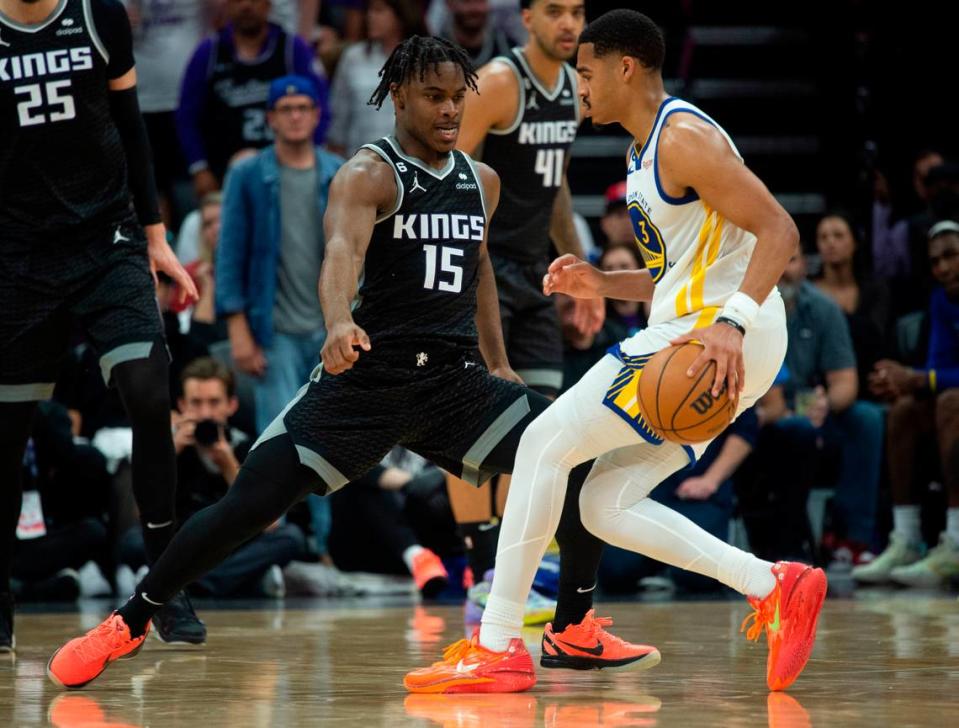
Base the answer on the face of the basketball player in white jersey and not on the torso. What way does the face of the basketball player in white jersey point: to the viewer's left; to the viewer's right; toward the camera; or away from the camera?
to the viewer's left

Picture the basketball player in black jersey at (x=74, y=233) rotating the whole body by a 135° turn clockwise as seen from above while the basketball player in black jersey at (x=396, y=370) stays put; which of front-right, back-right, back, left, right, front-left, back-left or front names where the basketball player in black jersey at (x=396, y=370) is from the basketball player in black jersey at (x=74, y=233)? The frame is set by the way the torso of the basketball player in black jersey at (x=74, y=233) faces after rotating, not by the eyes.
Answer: back

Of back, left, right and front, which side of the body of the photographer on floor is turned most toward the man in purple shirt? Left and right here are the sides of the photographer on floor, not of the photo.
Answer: back

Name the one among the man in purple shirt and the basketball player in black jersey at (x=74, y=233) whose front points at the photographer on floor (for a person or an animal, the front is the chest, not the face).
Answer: the man in purple shirt

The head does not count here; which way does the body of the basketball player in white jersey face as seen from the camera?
to the viewer's left

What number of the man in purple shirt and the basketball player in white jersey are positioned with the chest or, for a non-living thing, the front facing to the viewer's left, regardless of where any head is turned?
1

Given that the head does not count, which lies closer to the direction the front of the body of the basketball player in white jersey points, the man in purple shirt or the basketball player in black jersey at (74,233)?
the basketball player in black jersey

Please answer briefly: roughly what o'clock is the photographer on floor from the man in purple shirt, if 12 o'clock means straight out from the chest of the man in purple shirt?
The photographer on floor is roughly at 12 o'clock from the man in purple shirt.

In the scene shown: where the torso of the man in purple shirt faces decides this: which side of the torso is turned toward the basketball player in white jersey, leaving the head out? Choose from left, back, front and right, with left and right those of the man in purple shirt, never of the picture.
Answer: front

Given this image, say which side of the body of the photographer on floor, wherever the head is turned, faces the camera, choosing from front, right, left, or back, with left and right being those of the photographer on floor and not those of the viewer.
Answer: front

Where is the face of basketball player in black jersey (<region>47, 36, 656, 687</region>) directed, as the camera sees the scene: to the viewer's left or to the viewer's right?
to the viewer's right

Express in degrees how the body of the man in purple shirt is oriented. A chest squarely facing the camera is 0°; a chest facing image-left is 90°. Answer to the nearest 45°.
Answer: approximately 0°

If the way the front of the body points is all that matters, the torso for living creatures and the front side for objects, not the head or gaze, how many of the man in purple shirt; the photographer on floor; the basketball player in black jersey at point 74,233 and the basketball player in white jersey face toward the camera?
3
